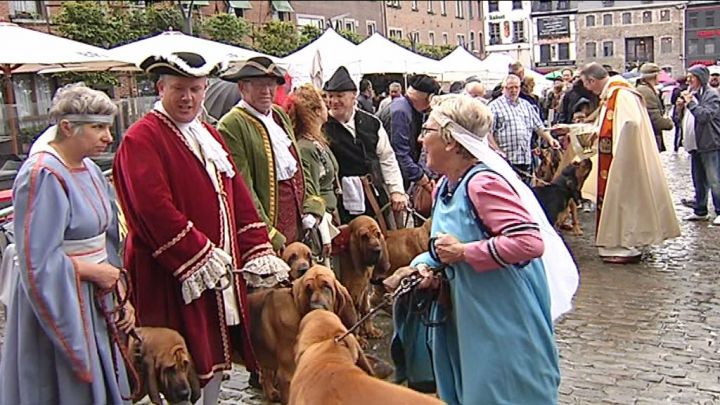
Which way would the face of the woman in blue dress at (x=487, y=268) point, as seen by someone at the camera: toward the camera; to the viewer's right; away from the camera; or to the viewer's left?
to the viewer's left

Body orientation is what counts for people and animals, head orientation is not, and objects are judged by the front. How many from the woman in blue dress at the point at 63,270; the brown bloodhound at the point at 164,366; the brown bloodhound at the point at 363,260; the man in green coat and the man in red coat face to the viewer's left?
0

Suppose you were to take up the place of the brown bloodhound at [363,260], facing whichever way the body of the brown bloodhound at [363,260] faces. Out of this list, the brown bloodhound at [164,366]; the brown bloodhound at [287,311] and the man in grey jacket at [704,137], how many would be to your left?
1

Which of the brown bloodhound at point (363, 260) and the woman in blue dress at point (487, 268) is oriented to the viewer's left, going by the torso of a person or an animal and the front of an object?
the woman in blue dress

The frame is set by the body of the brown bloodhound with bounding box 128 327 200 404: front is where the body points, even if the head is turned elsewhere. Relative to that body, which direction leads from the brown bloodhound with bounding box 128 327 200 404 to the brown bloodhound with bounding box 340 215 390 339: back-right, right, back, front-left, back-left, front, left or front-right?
left

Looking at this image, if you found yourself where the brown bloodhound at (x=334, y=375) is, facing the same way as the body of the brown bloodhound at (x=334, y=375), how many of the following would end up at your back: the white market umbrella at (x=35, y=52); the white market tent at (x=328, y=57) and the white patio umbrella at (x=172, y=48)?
0

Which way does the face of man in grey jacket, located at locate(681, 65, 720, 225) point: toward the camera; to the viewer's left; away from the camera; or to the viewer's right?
to the viewer's left

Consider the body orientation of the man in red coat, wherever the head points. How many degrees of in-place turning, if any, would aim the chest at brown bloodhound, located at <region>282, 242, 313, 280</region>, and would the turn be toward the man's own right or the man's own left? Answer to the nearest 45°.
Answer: approximately 90° to the man's own left

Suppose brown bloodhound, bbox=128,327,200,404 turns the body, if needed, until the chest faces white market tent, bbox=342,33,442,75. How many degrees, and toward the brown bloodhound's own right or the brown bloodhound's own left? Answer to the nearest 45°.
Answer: approximately 135° to the brown bloodhound's own left

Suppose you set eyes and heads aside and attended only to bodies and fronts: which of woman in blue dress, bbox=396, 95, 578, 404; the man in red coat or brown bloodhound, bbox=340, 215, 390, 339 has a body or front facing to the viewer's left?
the woman in blue dress

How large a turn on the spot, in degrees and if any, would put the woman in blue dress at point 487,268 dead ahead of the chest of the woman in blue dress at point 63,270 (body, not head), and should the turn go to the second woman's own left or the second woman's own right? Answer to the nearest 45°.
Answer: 0° — they already face them

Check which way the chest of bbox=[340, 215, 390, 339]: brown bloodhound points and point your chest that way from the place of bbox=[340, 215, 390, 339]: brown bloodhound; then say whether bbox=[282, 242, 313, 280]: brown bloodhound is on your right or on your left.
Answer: on your right

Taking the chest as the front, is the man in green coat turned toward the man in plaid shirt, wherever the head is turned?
no

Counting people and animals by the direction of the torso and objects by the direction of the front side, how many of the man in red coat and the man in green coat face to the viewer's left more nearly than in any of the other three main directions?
0

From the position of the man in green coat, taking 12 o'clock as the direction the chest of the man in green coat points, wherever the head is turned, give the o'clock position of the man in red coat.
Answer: The man in red coat is roughly at 2 o'clock from the man in green coat.

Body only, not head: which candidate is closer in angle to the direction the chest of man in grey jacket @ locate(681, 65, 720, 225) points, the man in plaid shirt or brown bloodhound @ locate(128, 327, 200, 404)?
the man in plaid shirt

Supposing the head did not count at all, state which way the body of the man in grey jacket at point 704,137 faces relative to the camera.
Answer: to the viewer's left

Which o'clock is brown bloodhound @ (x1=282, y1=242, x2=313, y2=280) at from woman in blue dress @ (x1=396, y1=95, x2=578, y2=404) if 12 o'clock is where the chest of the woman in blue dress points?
The brown bloodhound is roughly at 2 o'clock from the woman in blue dress.

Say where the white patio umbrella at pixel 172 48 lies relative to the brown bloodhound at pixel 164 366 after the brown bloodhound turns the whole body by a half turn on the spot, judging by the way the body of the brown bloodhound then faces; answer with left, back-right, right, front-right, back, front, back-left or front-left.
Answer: front-right

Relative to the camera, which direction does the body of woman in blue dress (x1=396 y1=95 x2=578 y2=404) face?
to the viewer's left

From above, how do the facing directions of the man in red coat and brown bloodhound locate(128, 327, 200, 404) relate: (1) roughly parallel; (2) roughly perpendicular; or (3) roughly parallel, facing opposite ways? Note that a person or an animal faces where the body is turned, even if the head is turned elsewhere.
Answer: roughly parallel
